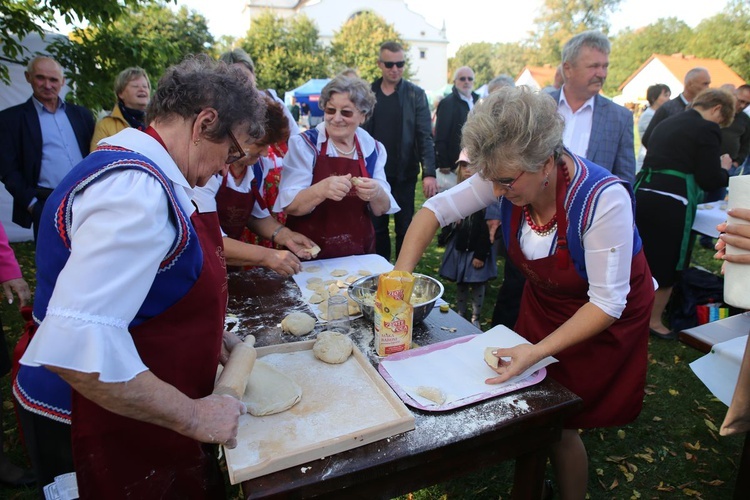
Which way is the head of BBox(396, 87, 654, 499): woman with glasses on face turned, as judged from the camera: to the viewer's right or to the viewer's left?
to the viewer's left

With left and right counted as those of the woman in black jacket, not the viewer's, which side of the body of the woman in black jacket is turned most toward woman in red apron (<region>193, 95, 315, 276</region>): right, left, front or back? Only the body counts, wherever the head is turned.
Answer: back

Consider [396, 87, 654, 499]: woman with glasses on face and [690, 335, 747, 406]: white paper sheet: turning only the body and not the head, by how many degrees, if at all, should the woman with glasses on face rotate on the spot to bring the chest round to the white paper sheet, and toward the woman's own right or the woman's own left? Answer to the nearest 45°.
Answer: approximately 135° to the woman's own left

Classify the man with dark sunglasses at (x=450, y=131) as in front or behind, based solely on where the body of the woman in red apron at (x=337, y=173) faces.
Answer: behind

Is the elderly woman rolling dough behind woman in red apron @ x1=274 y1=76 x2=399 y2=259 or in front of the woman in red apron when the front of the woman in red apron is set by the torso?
in front

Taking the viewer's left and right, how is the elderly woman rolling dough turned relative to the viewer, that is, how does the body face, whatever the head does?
facing to the right of the viewer

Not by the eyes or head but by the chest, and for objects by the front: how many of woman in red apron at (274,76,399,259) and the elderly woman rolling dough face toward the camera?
1

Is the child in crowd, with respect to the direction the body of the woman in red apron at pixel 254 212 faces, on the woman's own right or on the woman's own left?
on the woman's own left

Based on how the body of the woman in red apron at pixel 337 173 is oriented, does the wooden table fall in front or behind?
in front

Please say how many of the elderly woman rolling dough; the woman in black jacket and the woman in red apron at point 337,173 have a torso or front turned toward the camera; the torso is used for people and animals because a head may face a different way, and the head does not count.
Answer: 1

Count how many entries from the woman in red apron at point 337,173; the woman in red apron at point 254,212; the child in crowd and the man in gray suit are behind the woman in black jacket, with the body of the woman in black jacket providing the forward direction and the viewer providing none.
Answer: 4
